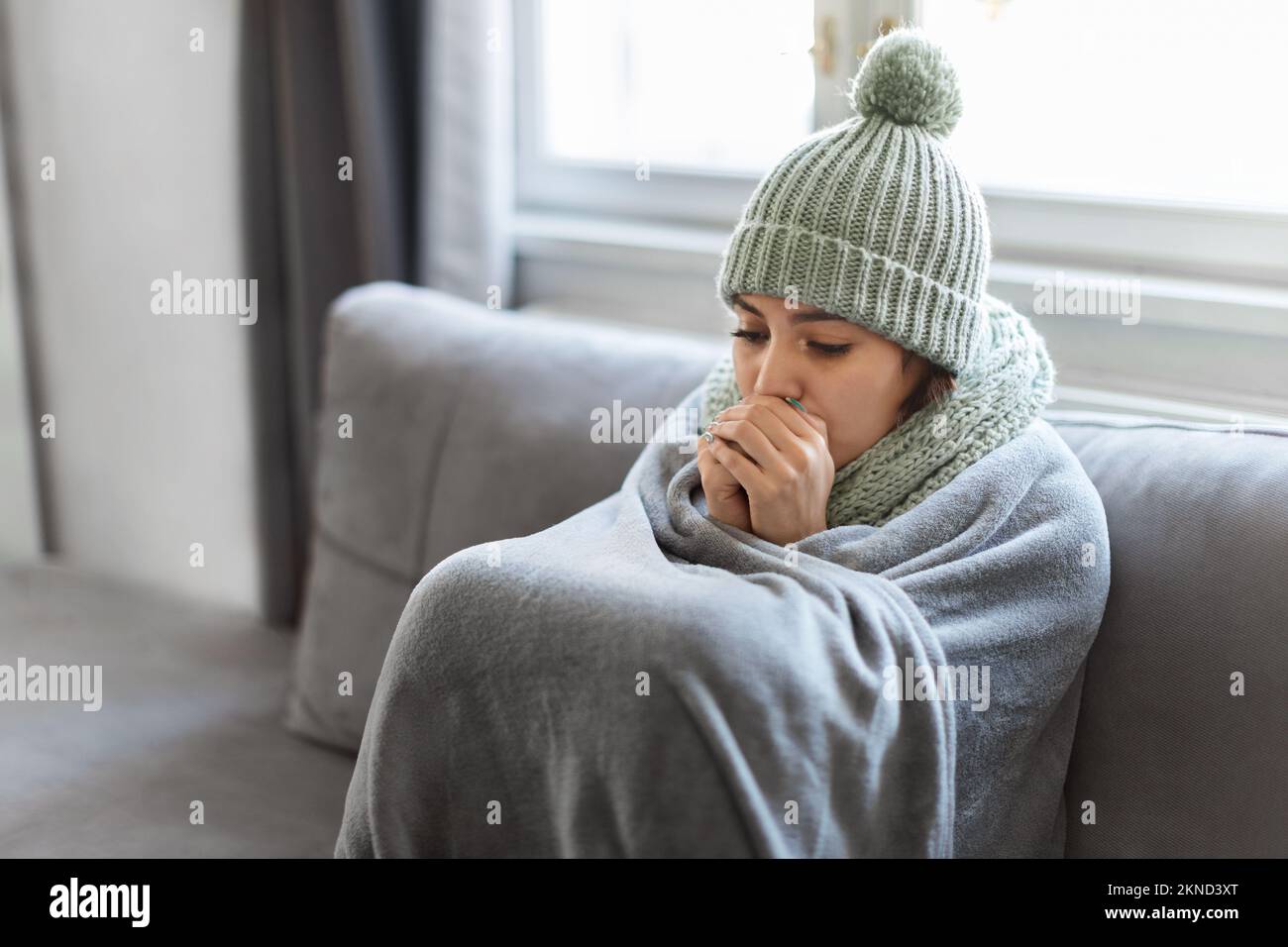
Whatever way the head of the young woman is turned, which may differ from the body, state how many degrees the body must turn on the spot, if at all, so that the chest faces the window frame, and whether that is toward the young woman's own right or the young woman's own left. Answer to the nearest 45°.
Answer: approximately 135° to the young woman's own right

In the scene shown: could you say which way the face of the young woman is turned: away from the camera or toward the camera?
toward the camera

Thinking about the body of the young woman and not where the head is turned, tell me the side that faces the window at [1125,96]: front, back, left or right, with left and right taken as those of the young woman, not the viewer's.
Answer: back

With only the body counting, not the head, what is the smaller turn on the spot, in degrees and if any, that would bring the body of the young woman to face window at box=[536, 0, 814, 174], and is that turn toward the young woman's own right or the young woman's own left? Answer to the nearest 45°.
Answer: approximately 135° to the young woman's own right

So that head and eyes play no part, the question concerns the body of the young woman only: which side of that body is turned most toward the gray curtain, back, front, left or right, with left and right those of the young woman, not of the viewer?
right

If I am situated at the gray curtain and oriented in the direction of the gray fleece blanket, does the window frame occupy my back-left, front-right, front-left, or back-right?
front-left
